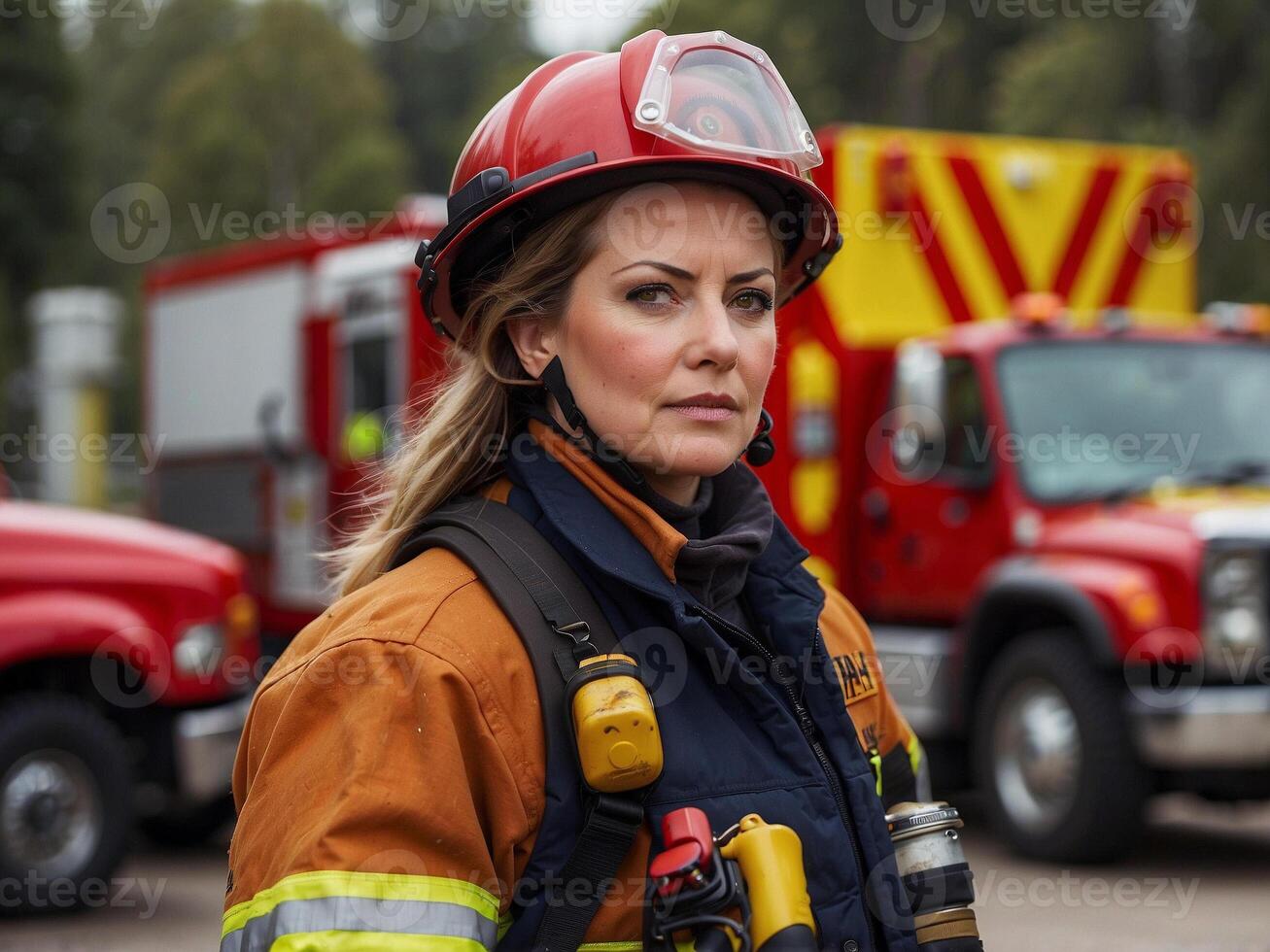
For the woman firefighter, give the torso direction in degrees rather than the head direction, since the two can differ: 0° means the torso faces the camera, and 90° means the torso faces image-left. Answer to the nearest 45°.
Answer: approximately 315°

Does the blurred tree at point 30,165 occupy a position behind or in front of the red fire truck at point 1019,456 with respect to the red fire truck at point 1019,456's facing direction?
behind

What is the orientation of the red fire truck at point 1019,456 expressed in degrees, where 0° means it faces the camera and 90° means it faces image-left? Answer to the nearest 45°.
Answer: approximately 315°

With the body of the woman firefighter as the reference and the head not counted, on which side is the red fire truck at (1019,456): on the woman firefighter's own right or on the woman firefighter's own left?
on the woman firefighter's own left

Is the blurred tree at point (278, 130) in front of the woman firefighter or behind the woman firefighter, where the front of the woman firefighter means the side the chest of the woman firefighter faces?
behind

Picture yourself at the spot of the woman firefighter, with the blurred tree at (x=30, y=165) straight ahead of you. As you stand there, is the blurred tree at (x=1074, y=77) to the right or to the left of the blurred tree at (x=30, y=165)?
right

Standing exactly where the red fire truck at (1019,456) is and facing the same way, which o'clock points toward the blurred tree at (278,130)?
The blurred tree is roughly at 7 o'clock from the red fire truck.

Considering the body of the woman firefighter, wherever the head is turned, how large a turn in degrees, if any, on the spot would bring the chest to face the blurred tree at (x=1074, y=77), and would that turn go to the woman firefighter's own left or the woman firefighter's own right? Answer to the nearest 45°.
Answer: approximately 135° to the woman firefighter's own left

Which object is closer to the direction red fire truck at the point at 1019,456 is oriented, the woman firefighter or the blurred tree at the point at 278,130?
the woman firefighter
